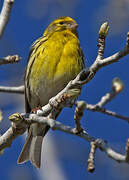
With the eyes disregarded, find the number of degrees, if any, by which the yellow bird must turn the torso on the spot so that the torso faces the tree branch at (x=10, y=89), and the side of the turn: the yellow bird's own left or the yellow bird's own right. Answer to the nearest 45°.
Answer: approximately 90° to the yellow bird's own right

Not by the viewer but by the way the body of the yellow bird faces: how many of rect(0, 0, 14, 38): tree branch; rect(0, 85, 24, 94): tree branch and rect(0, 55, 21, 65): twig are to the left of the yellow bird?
0

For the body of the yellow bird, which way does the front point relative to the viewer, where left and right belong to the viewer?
facing the viewer and to the right of the viewer

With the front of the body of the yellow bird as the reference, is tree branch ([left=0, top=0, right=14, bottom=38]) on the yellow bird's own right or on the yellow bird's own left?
on the yellow bird's own right
